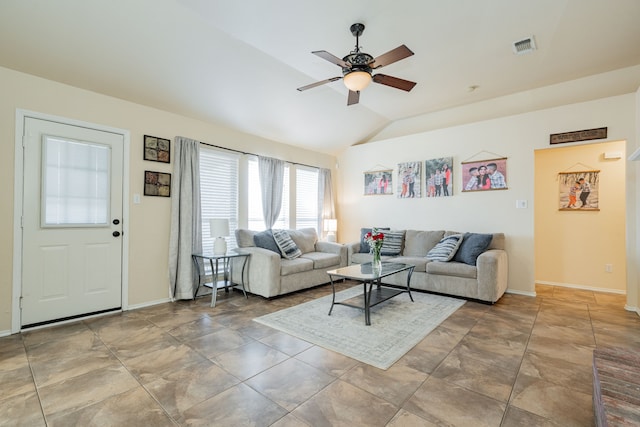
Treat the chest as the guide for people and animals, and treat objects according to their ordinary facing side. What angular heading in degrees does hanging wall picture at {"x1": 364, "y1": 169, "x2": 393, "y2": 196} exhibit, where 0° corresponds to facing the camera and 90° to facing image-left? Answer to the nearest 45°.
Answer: approximately 45°

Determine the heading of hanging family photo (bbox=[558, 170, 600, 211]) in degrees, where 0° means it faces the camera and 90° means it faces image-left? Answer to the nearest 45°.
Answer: approximately 0°

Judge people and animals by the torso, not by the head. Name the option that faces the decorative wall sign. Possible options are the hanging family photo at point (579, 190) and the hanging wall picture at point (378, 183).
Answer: the hanging family photo

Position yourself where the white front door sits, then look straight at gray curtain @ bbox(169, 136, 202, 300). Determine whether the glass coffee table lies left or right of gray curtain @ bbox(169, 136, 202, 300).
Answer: right

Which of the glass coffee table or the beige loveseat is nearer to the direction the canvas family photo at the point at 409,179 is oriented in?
the glass coffee table

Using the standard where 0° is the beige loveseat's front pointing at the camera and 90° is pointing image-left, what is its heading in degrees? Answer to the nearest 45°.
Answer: approximately 315°

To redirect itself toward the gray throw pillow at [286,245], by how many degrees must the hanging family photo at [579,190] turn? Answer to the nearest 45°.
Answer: approximately 45° to its right

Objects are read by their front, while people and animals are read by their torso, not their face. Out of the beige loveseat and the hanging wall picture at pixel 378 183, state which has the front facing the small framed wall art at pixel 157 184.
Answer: the hanging wall picture

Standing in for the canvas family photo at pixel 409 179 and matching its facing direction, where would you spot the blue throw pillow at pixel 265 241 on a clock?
The blue throw pillow is roughly at 2 o'clock from the canvas family photo.
